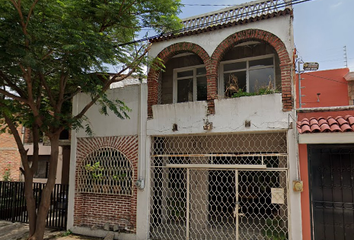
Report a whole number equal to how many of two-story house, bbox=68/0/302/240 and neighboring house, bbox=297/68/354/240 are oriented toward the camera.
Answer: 2

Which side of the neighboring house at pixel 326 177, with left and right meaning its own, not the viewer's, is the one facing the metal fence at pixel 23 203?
right

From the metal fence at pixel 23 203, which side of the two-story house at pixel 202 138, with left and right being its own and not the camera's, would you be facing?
right

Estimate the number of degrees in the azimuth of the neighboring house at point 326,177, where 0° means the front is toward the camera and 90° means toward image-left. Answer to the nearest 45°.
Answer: approximately 0°

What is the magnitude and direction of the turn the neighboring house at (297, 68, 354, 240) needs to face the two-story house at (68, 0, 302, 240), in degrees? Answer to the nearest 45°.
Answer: approximately 90° to its right

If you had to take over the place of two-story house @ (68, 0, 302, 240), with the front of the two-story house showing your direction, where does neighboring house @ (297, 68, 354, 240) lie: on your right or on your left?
on your left

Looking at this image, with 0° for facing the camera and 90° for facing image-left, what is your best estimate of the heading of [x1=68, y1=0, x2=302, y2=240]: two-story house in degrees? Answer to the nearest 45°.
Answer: approximately 0°

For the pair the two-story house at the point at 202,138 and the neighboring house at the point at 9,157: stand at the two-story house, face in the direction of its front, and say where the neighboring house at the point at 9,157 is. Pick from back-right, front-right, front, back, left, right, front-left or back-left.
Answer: back-right
